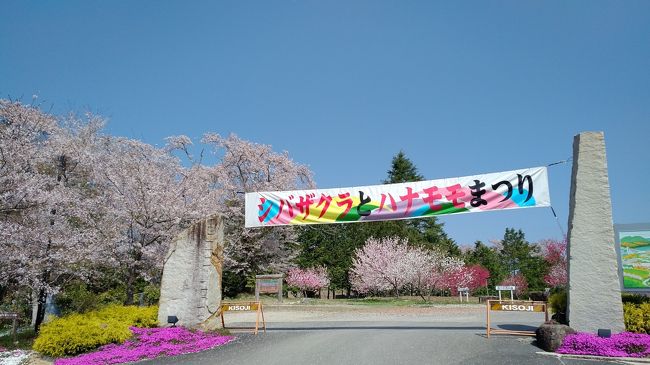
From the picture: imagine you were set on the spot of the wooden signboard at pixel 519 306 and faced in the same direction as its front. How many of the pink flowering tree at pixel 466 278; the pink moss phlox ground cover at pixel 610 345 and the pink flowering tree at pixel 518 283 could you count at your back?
2

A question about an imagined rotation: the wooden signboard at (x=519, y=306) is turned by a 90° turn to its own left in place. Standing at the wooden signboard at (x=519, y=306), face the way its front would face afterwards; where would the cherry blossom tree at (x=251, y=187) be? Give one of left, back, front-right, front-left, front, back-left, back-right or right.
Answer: back-left

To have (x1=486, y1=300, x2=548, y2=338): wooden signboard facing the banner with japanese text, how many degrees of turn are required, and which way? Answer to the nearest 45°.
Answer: approximately 90° to its right

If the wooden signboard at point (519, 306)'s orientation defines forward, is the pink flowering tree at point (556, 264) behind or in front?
behind

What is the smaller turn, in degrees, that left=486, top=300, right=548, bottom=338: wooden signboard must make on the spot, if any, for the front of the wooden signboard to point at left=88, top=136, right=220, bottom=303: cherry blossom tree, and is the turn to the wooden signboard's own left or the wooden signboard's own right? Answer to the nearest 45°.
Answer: approximately 90° to the wooden signboard's own right

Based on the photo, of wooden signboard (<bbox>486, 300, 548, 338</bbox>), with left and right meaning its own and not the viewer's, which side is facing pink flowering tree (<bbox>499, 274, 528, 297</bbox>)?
back

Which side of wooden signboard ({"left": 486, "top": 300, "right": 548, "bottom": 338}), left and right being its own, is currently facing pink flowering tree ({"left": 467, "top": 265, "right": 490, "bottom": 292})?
back

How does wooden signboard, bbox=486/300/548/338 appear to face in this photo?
toward the camera

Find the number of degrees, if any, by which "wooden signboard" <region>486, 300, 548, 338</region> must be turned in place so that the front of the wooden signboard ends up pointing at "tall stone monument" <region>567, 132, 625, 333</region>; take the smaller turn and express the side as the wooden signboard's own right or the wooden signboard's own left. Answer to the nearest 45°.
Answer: approximately 45° to the wooden signboard's own left

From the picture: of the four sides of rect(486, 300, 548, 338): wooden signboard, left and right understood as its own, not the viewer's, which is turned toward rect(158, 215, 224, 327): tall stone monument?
right

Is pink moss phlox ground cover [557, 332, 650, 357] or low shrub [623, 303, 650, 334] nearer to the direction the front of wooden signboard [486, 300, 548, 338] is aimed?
the pink moss phlox ground cover

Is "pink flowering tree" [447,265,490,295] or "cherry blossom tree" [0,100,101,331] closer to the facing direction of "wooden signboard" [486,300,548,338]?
the cherry blossom tree

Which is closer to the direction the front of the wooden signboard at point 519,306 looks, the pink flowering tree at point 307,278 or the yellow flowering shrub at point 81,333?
the yellow flowering shrub

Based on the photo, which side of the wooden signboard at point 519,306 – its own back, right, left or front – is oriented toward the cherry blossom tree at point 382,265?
back

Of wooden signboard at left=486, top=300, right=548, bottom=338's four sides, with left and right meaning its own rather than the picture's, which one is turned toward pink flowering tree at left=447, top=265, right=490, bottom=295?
back
